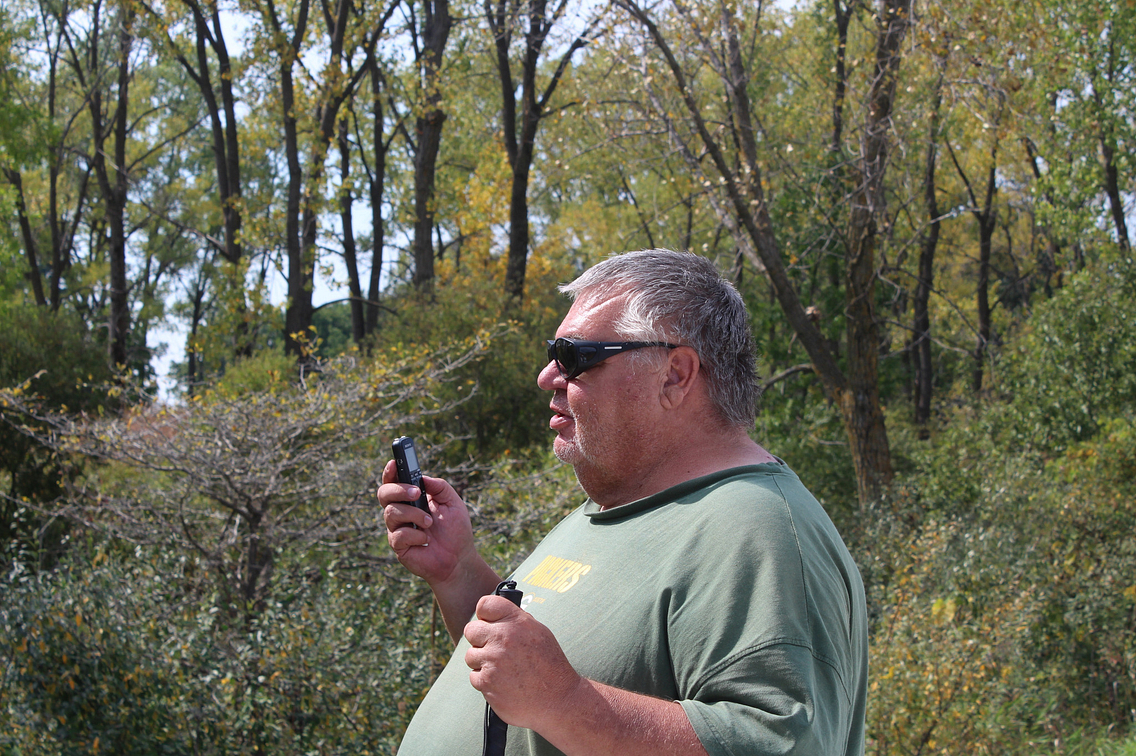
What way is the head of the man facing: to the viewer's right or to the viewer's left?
to the viewer's left

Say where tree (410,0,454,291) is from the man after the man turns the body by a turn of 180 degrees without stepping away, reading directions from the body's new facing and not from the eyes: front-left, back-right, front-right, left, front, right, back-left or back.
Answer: left

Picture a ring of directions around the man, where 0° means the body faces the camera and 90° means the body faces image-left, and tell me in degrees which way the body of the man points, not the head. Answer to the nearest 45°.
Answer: approximately 90°

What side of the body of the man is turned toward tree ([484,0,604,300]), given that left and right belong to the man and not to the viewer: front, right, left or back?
right

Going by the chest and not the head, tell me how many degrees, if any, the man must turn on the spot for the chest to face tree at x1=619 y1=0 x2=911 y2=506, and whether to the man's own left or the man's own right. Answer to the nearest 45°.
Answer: approximately 90° to the man's own right
